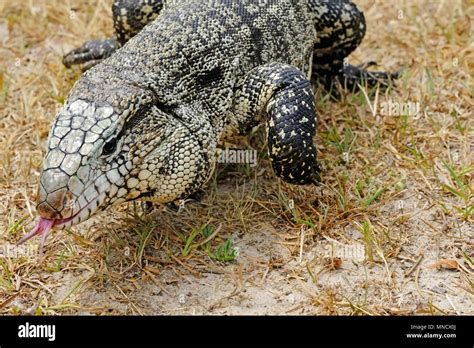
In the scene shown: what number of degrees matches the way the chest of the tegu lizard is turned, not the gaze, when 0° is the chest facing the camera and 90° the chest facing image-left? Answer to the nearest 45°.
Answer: approximately 45°
